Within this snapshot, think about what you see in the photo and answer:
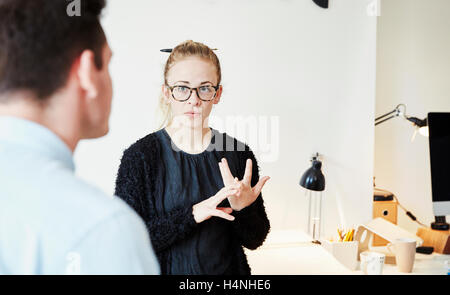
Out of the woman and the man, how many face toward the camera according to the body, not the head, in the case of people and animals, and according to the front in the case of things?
1

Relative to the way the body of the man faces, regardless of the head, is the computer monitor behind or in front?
in front

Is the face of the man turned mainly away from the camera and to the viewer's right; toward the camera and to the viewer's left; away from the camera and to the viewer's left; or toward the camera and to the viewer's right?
away from the camera and to the viewer's right

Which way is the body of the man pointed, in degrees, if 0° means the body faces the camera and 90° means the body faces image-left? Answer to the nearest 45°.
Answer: approximately 225°

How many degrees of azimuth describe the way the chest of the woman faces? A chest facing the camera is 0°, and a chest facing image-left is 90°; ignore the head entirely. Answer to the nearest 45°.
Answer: approximately 0°

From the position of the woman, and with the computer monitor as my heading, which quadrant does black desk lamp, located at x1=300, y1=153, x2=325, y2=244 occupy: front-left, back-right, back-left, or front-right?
front-left

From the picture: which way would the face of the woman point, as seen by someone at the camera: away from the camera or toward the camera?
toward the camera

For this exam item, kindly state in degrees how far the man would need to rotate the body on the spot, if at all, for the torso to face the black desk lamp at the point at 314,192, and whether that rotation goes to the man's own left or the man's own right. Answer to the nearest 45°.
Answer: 0° — they already face it
